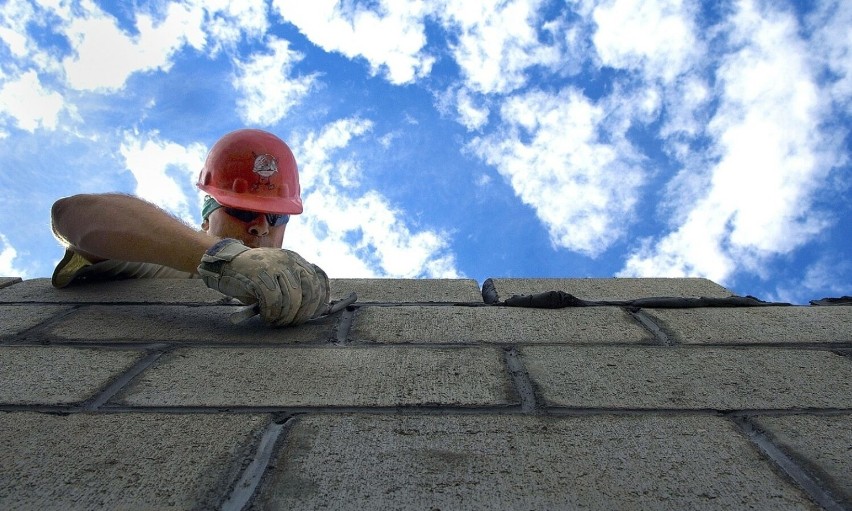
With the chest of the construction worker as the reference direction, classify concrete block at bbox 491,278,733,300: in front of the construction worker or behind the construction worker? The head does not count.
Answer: in front

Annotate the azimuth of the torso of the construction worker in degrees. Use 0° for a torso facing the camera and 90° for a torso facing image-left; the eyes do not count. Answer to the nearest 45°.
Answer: approximately 315°
